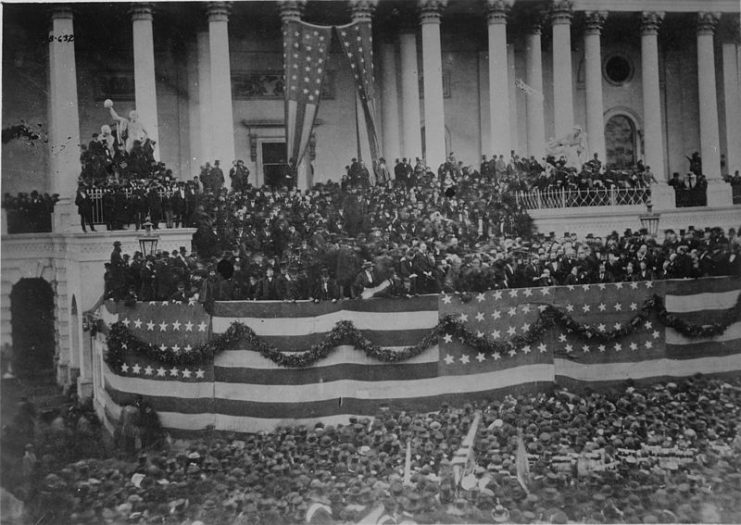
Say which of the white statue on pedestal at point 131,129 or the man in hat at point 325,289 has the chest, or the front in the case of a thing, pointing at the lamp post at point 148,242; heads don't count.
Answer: the white statue on pedestal

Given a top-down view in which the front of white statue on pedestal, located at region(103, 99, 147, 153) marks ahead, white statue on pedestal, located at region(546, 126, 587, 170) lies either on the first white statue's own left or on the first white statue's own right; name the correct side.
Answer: on the first white statue's own left

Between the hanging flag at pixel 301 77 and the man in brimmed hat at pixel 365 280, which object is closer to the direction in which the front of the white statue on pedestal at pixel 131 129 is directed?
the man in brimmed hat

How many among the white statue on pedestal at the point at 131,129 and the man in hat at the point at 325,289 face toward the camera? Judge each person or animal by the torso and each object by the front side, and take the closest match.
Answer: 2

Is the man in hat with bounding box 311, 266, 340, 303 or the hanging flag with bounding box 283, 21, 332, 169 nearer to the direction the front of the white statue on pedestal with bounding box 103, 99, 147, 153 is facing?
the man in hat

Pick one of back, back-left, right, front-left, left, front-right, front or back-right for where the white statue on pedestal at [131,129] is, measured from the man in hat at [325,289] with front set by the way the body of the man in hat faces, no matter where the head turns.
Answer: back-right

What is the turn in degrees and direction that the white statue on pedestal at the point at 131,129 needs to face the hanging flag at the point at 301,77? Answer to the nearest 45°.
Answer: approximately 90° to its left

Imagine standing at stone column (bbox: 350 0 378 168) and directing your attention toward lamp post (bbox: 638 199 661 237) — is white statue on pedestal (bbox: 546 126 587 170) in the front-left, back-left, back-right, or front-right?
front-left

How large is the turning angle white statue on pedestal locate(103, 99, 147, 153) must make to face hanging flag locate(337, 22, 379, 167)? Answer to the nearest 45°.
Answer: approximately 90° to its left

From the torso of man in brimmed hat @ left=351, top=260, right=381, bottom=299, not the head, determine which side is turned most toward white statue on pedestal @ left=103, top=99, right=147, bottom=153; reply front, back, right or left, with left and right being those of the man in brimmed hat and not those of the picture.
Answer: back

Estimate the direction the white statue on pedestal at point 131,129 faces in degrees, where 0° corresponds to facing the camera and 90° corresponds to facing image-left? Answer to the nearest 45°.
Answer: approximately 0°

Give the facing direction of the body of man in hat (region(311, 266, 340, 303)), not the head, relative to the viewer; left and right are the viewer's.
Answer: facing the viewer

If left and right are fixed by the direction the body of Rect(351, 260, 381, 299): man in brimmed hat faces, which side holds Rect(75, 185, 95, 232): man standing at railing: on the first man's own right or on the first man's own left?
on the first man's own right
